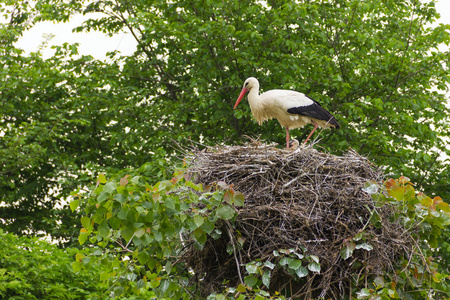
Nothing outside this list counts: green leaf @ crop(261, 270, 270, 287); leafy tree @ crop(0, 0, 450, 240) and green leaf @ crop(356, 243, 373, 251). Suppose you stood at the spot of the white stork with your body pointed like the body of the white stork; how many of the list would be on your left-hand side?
2

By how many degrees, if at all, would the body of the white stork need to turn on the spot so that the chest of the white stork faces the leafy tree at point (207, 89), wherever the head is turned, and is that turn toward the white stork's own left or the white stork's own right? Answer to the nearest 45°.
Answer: approximately 90° to the white stork's own right

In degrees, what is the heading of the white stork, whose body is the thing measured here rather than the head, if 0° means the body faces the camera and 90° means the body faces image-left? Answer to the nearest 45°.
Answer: approximately 90°

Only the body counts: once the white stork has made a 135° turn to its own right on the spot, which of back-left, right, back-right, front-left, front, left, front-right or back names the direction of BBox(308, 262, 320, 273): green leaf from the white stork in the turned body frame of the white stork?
back-right

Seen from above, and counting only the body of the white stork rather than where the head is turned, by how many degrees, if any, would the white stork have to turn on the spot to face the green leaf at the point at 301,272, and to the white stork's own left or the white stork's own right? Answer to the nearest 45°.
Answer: approximately 90° to the white stork's own left

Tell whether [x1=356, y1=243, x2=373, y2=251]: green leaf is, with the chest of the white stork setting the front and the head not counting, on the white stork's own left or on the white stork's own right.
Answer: on the white stork's own left
